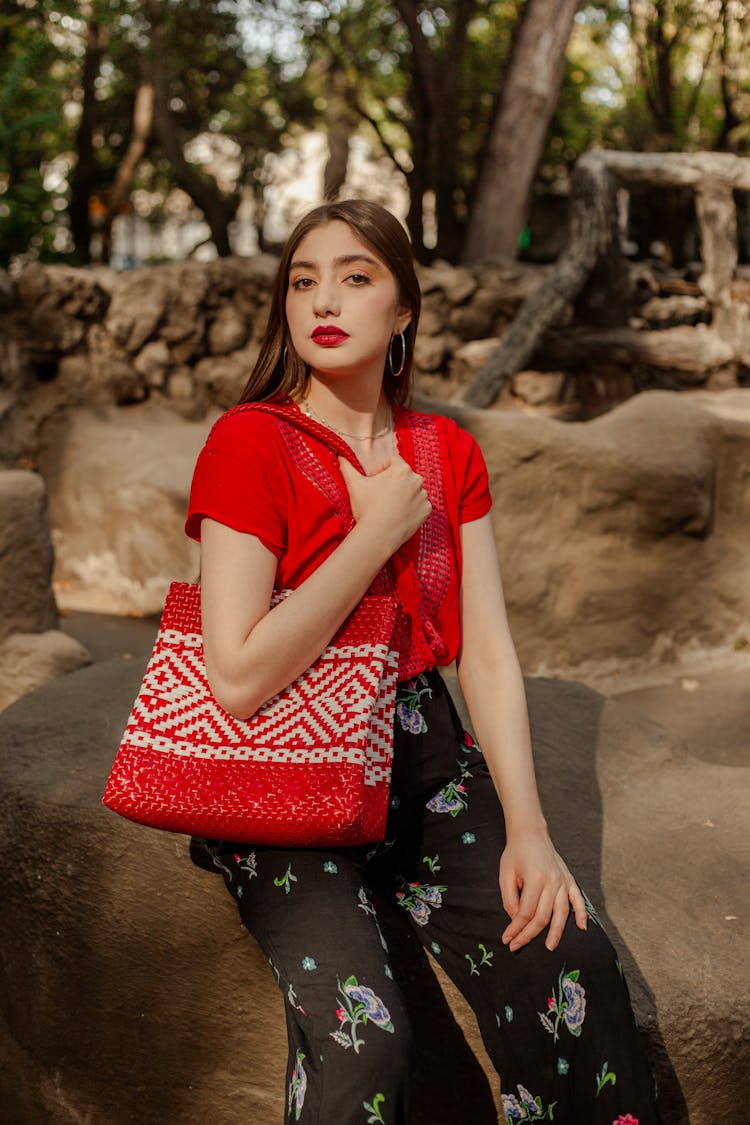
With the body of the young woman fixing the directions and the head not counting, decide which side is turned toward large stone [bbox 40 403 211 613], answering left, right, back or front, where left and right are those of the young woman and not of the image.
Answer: back

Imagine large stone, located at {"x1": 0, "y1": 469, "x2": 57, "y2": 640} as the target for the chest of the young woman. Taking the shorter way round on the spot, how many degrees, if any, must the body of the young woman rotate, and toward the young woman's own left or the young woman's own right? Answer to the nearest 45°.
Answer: approximately 135° to the young woman's own right

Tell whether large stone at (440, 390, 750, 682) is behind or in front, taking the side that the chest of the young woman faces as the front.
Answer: behind

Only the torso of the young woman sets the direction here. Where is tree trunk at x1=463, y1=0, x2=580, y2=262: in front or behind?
behind

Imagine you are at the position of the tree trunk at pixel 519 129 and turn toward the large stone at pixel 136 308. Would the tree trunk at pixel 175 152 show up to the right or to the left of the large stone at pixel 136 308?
right

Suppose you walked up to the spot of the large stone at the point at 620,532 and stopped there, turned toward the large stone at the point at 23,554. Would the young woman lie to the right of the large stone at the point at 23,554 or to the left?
left

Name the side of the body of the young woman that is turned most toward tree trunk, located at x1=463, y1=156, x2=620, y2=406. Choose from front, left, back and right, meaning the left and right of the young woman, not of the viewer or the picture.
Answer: back

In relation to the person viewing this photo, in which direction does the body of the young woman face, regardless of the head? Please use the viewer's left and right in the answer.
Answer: facing the viewer

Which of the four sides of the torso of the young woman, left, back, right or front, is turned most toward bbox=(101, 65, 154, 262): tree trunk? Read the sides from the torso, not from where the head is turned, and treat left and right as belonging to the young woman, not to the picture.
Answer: back

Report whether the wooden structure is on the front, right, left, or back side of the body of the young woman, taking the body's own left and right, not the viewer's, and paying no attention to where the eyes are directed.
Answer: back

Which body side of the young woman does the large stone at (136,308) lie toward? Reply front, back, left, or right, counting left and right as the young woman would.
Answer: back

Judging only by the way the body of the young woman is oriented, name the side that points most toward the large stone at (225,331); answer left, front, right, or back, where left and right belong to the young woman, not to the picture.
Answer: back

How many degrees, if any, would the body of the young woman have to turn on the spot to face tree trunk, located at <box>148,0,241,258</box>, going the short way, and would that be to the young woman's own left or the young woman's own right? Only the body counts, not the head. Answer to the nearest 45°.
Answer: approximately 180°

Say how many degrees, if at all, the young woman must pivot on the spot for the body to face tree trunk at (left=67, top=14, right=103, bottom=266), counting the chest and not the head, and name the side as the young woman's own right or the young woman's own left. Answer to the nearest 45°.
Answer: approximately 180°
